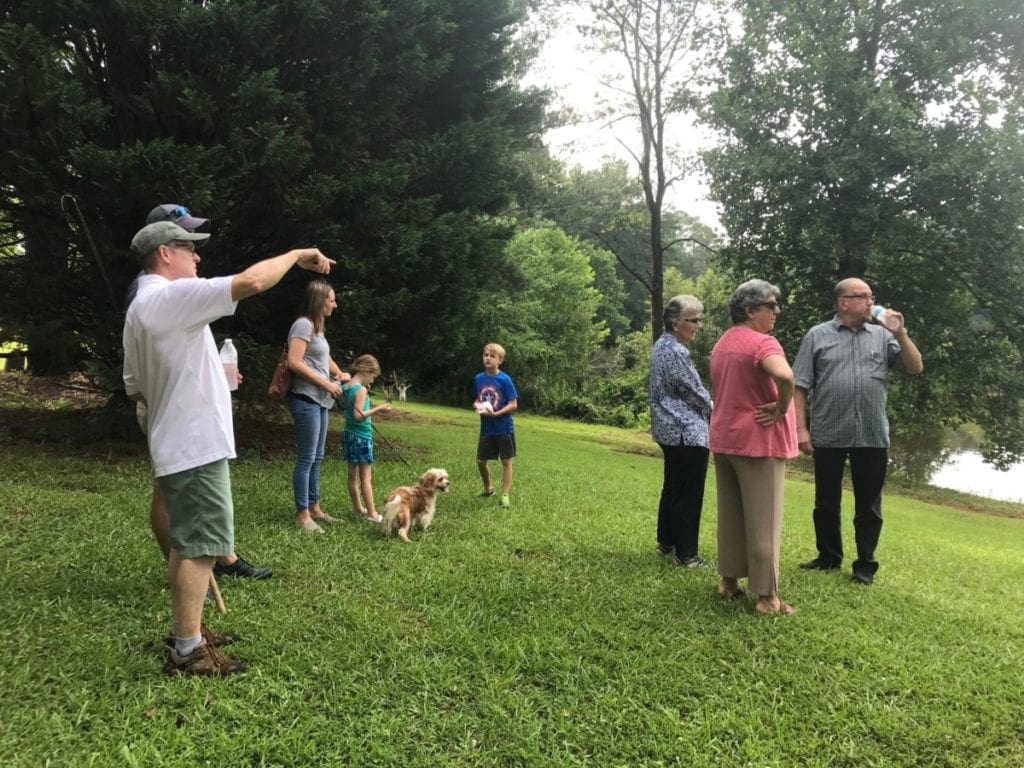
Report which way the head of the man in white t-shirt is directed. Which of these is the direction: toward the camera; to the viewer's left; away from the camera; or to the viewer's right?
to the viewer's right

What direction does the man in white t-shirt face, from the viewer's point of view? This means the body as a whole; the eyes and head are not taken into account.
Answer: to the viewer's right

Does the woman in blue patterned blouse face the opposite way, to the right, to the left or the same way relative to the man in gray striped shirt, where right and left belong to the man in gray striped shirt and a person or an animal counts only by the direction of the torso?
to the left

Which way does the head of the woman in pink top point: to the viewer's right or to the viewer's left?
to the viewer's right

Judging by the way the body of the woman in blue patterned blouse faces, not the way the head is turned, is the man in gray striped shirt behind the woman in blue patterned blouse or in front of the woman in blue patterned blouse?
in front

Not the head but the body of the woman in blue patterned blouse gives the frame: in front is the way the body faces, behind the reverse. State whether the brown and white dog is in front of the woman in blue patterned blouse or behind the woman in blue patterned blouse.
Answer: behind

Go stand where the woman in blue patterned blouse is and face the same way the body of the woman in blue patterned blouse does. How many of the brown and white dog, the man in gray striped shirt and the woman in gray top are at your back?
2

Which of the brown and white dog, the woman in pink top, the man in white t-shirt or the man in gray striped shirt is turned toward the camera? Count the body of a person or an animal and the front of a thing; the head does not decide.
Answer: the man in gray striped shirt
